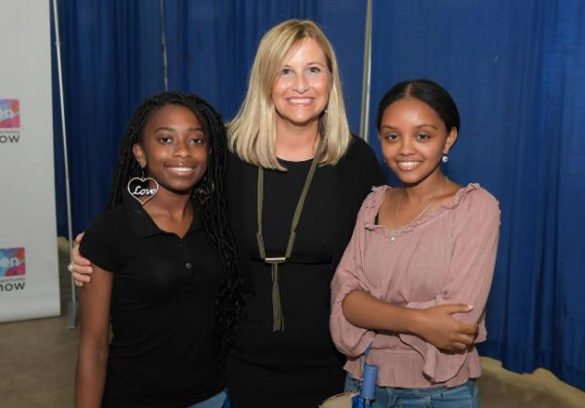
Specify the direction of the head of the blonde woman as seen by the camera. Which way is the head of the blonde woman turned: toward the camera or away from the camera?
toward the camera

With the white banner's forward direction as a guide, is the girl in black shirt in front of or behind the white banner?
in front

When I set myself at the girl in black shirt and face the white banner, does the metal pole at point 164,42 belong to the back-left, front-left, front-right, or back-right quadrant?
front-right

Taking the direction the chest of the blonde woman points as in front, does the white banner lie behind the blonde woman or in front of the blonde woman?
behind

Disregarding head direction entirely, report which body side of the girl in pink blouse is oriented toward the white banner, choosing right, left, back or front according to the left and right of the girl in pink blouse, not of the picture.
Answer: right

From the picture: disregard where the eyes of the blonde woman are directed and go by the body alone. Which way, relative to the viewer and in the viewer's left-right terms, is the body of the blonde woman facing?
facing the viewer

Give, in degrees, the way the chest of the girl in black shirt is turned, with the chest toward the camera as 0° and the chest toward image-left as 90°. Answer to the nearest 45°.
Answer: approximately 315°

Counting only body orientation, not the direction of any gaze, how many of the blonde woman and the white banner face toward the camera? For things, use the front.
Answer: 2

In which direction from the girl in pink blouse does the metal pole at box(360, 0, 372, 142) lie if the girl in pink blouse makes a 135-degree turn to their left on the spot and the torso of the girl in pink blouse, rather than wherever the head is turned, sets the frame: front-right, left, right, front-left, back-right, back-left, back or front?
left

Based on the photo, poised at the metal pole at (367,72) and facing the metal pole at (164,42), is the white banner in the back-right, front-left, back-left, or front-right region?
front-left

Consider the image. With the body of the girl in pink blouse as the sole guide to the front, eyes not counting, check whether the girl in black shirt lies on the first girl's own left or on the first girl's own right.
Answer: on the first girl's own right

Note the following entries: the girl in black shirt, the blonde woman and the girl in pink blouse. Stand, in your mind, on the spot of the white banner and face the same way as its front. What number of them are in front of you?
3

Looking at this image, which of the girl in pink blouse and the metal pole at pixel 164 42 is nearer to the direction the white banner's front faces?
the girl in pink blouse
